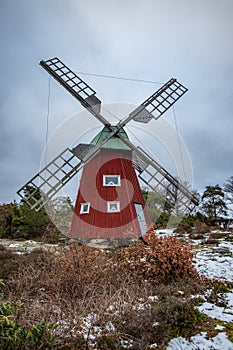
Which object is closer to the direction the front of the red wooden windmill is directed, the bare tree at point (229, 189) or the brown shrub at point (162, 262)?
the brown shrub

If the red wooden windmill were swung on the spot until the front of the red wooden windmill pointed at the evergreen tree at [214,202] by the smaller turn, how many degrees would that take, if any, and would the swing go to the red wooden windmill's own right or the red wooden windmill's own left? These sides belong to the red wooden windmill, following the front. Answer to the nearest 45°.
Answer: approximately 135° to the red wooden windmill's own left

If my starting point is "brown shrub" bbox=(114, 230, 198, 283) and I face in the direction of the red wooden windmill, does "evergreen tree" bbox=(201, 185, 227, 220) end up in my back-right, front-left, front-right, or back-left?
front-right

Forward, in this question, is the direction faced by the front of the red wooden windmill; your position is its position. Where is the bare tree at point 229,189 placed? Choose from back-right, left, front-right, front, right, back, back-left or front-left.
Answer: back-left

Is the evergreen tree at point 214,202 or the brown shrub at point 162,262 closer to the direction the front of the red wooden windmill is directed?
the brown shrub

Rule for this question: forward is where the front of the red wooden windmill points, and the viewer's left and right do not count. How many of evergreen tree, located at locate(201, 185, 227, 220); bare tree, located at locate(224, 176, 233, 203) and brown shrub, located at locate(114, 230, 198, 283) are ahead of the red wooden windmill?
1

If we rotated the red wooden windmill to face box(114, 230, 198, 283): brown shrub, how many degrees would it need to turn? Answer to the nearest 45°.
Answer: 0° — it already faces it

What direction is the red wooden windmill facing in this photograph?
toward the camera
